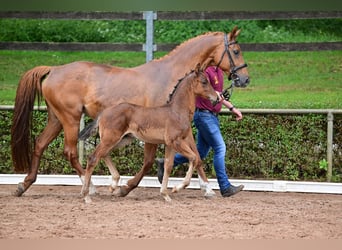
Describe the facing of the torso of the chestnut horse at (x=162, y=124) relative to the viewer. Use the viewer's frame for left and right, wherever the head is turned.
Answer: facing to the right of the viewer

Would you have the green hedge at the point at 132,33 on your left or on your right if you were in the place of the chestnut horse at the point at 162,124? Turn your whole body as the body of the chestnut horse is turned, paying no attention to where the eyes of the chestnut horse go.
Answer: on your left

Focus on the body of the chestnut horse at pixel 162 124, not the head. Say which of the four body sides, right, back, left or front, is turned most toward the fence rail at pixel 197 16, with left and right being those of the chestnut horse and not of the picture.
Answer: left

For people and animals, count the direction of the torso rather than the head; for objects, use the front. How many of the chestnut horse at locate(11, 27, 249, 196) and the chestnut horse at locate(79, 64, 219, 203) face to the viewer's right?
2

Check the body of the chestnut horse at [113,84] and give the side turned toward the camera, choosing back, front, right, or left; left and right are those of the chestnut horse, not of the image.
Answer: right

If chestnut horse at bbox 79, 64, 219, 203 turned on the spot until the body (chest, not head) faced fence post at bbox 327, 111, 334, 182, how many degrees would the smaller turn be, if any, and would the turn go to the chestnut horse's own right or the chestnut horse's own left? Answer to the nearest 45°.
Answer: approximately 45° to the chestnut horse's own left

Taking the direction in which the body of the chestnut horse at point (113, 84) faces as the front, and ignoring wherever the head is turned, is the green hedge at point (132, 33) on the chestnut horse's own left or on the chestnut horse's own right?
on the chestnut horse's own left
